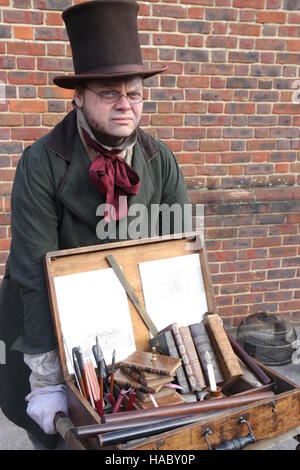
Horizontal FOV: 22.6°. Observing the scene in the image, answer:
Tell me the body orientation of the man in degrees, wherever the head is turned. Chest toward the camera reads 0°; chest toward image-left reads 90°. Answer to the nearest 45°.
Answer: approximately 315°
